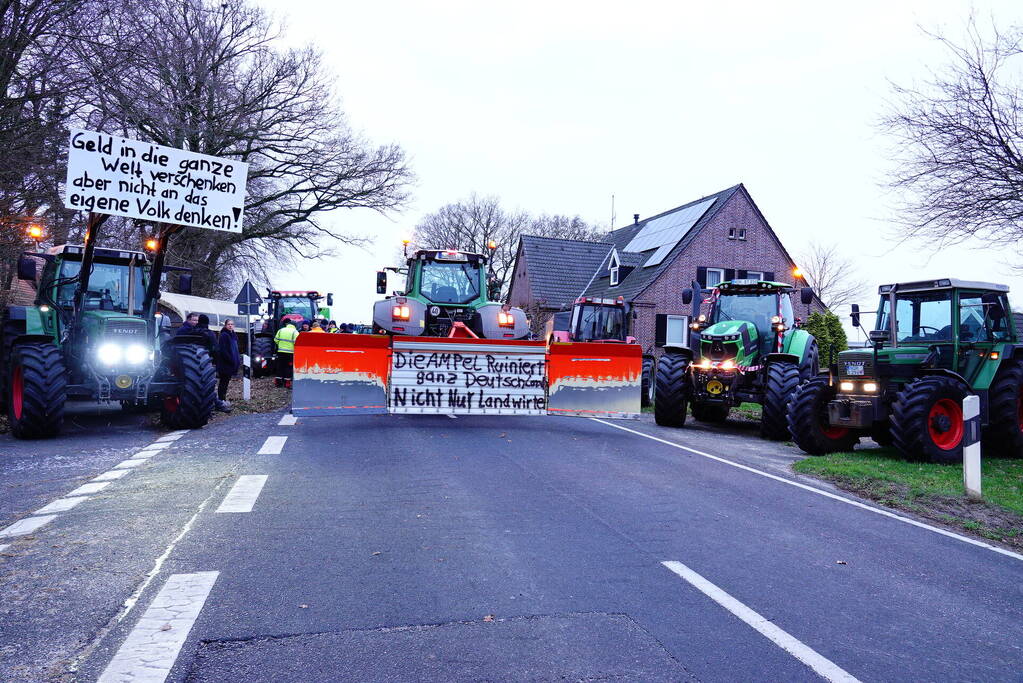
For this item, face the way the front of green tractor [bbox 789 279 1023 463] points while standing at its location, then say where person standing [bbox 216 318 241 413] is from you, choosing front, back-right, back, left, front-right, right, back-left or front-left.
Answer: front-right

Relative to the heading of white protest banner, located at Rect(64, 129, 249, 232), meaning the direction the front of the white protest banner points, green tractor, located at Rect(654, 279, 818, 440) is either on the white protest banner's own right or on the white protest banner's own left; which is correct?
on the white protest banner's own left

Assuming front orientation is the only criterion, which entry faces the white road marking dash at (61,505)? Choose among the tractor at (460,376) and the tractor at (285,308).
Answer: the tractor at (285,308)

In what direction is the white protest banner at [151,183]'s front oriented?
toward the camera

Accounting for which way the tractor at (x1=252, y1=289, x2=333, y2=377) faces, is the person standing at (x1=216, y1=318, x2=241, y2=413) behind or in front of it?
in front

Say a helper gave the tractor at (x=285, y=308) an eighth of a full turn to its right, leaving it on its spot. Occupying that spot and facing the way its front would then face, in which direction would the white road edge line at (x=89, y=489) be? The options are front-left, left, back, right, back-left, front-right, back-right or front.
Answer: front-left

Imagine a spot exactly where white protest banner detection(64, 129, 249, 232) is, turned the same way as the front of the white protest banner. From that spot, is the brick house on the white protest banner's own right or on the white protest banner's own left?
on the white protest banner's own left

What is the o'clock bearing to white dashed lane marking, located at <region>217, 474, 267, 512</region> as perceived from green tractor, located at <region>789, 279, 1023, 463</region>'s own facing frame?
The white dashed lane marking is roughly at 12 o'clock from the green tractor.

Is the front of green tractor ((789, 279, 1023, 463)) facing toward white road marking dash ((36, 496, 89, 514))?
yes

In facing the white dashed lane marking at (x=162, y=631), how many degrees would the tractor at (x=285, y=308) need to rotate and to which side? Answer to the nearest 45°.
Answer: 0° — it already faces it

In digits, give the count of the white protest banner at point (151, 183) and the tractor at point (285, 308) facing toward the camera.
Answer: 2

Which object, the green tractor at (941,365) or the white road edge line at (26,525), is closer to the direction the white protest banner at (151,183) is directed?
the white road edge line

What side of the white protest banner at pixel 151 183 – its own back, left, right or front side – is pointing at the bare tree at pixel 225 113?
back

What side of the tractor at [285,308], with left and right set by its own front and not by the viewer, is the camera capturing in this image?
front
